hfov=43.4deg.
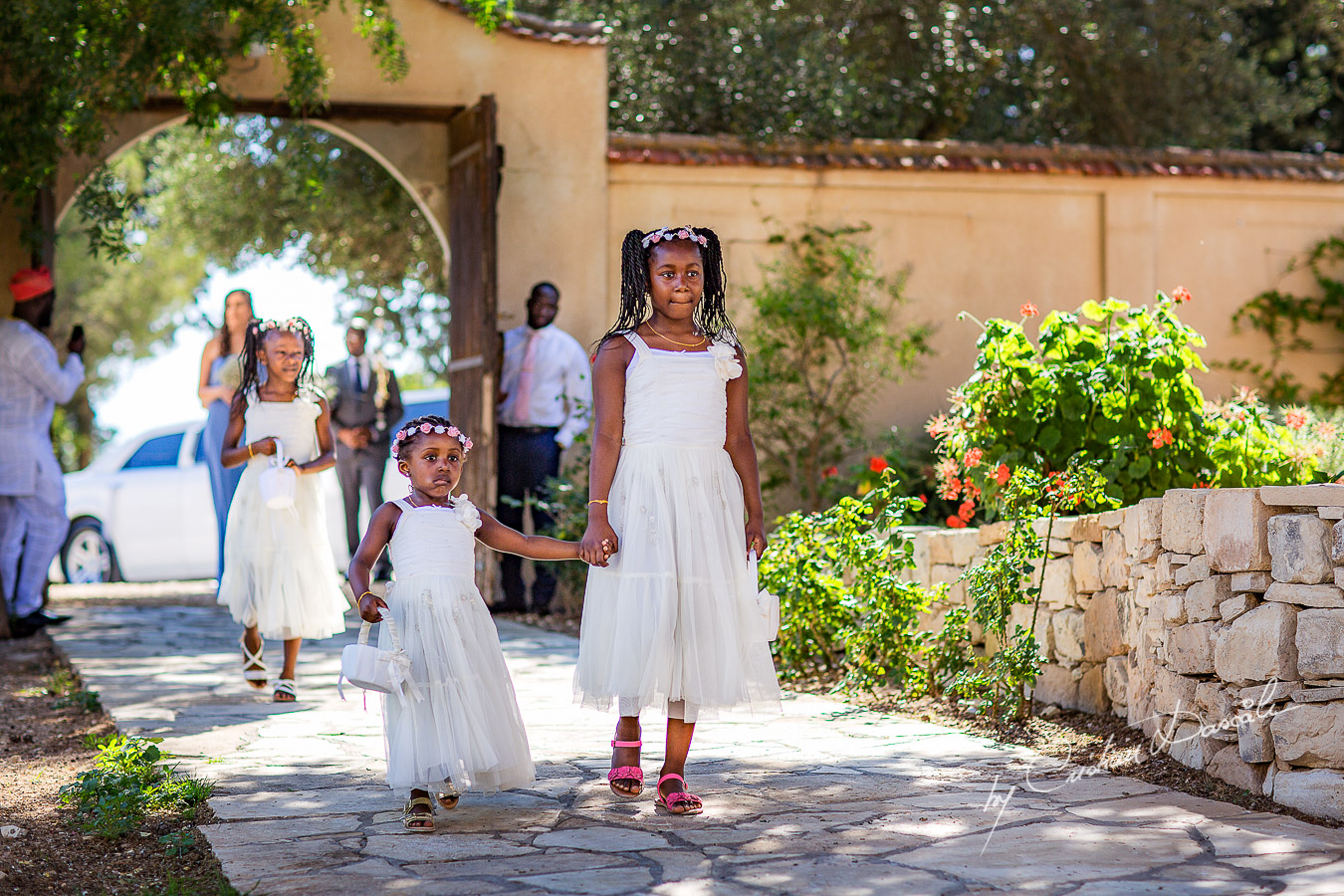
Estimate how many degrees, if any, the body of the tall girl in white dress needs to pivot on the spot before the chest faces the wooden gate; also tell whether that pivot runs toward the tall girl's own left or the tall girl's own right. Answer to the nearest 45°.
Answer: approximately 180°

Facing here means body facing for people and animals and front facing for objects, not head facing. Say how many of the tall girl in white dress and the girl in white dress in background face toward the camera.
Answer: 2

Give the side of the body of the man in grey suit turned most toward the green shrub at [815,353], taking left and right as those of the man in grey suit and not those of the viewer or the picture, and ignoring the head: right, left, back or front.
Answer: left

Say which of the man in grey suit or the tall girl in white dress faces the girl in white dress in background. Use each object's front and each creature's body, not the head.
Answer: the man in grey suit

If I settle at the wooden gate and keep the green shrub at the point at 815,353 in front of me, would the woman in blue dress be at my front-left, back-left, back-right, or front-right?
back-left

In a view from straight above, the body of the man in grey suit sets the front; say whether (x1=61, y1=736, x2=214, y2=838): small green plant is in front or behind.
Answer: in front

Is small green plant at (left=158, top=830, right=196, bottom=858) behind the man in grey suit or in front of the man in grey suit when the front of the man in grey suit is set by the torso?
in front
